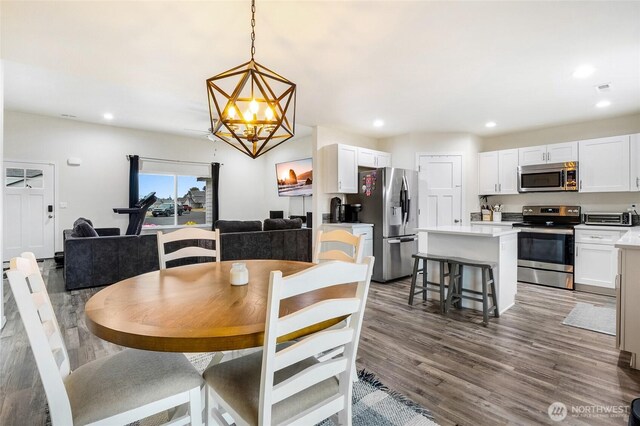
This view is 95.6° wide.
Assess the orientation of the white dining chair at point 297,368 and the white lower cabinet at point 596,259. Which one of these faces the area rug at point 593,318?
the white lower cabinet

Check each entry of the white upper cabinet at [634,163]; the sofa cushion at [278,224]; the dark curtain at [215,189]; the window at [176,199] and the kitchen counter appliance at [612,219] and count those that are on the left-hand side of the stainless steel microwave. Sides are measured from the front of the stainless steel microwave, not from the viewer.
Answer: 2

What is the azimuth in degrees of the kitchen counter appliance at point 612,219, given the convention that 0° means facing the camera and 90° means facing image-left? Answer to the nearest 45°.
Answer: approximately 0°

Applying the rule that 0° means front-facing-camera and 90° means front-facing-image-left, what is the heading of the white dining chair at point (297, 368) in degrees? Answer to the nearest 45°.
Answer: approximately 135°

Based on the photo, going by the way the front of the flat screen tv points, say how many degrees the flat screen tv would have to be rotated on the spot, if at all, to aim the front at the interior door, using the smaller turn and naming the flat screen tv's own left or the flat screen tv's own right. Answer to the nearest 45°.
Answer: approximately 90° to the flat screen tv's own left

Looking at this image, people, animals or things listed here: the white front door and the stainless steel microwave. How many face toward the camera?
2

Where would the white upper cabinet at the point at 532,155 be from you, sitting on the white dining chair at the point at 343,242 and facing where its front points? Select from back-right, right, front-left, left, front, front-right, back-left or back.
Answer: back

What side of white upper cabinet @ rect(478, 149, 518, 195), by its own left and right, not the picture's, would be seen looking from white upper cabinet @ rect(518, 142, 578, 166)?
left
